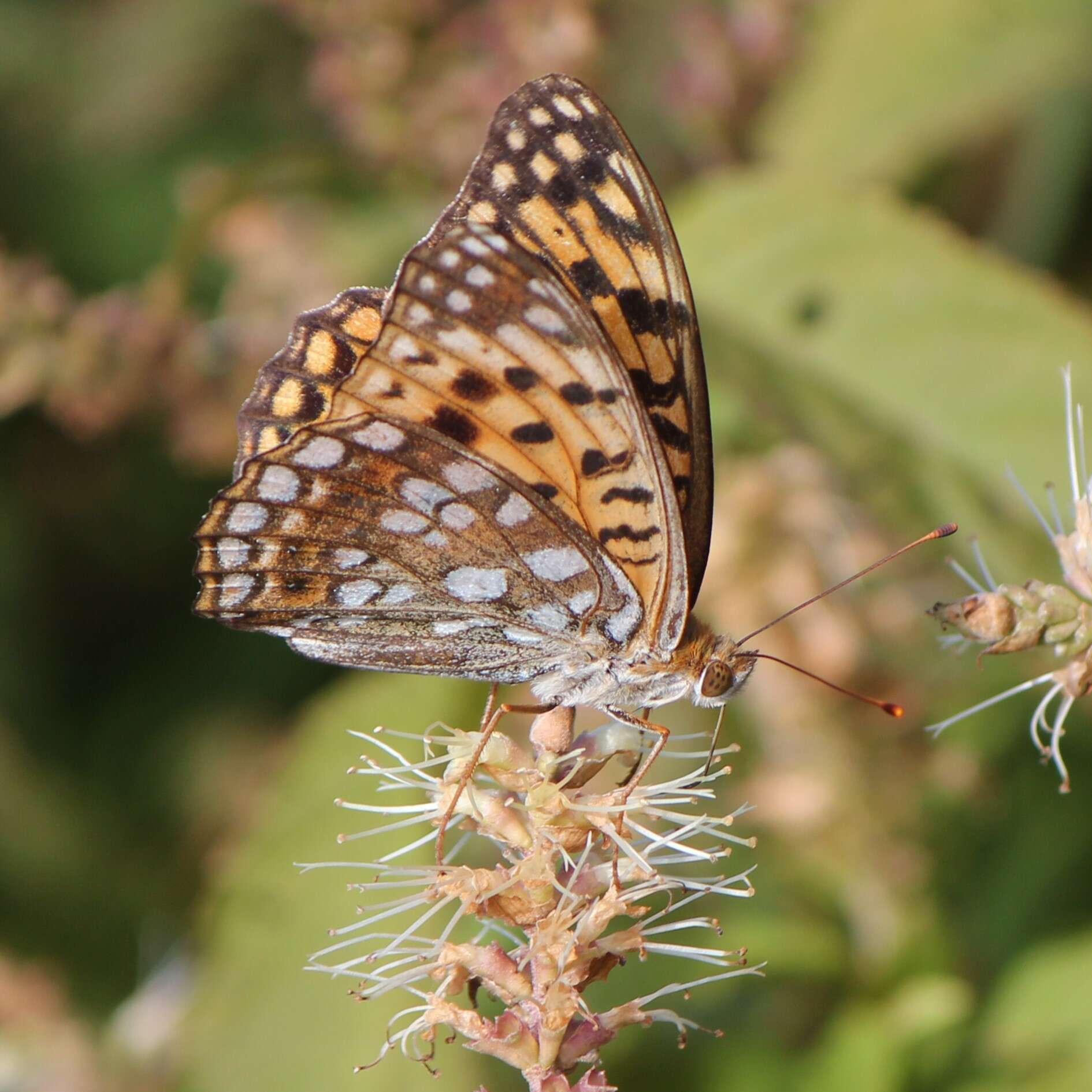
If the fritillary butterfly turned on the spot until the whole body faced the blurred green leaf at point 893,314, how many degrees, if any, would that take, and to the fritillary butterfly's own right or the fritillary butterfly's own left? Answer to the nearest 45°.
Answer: approximately 45° to the fritillary butterfly's own left

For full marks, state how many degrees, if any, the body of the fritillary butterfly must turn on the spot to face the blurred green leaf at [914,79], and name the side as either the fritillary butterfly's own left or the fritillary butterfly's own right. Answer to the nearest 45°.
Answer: approximately 45° to the fritillary butterfly's own left

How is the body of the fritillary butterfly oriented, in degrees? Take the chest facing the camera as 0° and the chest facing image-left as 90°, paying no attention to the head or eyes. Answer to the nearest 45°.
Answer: approximately 270°
